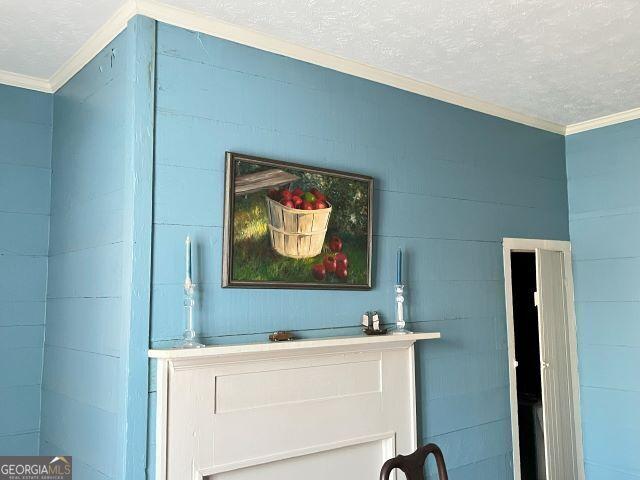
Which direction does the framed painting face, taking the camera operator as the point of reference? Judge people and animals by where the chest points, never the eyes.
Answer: facing the viewer and to the right of the viewer

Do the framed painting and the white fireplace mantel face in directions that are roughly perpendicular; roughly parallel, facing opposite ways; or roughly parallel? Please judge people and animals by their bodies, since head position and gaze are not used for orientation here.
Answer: roughly parallel

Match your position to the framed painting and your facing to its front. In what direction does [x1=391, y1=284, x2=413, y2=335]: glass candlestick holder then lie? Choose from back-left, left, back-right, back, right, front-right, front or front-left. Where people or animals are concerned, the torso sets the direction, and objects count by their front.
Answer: left

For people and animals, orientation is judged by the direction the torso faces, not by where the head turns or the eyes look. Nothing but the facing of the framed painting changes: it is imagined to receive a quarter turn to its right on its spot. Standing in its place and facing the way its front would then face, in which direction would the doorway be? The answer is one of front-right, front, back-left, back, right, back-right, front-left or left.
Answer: back

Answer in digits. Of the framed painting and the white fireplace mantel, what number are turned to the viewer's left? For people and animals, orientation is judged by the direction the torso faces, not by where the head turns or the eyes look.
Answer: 0

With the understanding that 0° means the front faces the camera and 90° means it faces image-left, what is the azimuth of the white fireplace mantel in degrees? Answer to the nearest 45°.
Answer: approximately 315°

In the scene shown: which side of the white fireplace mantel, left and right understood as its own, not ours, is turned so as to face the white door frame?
left

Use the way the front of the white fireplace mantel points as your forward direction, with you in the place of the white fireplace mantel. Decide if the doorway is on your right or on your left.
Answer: on your left
